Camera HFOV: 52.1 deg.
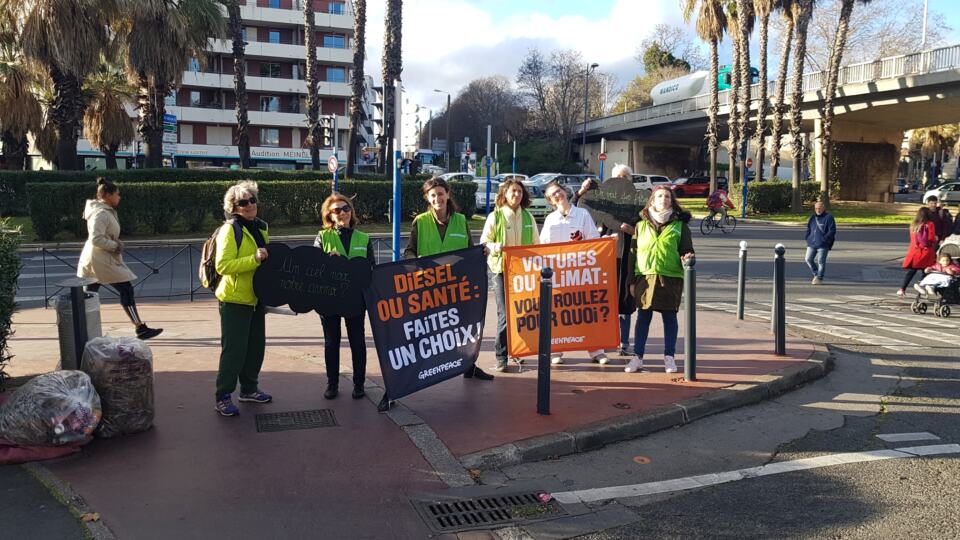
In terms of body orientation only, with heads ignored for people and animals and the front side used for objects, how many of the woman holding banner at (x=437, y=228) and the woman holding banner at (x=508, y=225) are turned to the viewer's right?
0

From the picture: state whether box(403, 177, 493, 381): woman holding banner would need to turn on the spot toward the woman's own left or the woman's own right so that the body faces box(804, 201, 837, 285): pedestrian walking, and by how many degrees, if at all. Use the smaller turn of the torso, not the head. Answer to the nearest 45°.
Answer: approximately 135° to the woman's own left

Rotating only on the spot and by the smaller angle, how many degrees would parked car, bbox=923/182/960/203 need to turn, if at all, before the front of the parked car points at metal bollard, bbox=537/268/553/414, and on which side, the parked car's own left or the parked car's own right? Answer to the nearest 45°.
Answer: approximately 90° to the parked car's own left

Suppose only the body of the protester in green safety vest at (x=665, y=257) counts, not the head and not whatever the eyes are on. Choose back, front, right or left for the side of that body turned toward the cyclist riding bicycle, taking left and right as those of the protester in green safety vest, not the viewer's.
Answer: back

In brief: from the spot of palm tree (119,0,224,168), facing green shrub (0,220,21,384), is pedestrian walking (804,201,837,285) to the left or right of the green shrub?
left

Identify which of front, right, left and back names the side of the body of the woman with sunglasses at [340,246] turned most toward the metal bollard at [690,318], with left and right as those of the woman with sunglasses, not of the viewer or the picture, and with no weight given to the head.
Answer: left

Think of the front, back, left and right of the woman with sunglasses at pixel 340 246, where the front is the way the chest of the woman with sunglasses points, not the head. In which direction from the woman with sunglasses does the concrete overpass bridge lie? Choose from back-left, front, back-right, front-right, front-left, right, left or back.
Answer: back-left
